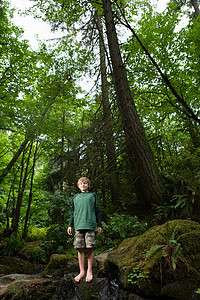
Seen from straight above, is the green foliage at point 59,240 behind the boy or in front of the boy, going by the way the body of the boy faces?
behind

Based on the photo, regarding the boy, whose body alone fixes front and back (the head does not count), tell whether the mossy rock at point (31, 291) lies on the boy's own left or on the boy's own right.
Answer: on the boy's own right

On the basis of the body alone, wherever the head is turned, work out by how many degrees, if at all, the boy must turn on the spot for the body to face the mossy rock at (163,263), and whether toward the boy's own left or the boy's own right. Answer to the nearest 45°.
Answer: approximately 45° to the boy's own left

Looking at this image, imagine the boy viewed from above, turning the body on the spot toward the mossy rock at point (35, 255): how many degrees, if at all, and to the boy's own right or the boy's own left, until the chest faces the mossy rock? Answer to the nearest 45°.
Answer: approximately 135° to the boy's own right

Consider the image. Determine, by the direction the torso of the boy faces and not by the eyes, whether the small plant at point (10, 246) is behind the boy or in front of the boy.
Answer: behind

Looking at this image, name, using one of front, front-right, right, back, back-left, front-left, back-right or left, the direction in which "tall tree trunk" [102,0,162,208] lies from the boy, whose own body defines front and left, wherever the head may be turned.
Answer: back-left

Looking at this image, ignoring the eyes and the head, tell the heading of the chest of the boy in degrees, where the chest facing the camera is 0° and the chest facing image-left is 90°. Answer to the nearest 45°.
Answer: approximately 0°
